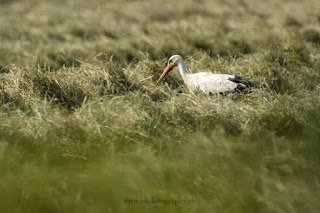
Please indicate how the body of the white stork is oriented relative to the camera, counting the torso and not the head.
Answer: to the viewer's left
